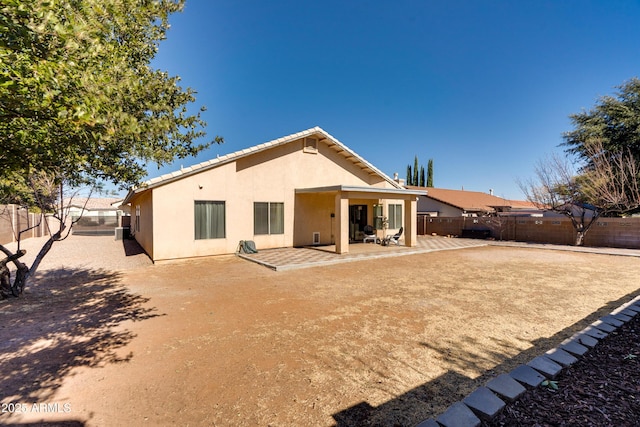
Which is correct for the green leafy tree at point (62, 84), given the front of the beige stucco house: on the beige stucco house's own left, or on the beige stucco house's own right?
on the beige stucco house's own left

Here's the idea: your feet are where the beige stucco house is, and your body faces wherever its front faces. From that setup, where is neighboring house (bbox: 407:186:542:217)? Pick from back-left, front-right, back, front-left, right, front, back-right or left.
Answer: right

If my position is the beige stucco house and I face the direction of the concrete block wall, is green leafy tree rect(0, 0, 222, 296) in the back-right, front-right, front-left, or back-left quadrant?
back-right

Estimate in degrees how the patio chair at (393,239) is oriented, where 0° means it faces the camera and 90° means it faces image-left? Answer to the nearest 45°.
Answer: approximately 90°

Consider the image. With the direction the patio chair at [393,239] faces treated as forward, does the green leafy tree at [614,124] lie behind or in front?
behind

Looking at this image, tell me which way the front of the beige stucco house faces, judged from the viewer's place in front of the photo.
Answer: facing away from the viewer and to the left of the viewer

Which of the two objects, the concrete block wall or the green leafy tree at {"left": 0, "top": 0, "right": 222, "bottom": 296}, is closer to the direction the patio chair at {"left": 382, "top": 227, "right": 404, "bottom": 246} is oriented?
the green leafy tree

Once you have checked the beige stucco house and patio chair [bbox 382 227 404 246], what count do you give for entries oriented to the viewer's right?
0

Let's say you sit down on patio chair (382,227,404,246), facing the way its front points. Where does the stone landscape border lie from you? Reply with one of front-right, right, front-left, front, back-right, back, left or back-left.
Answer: left

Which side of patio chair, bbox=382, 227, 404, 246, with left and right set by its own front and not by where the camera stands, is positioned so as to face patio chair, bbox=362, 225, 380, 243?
front
